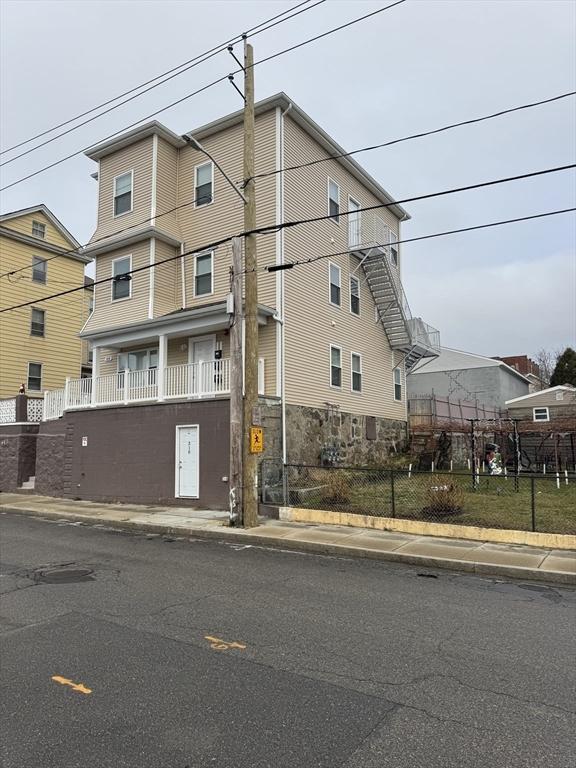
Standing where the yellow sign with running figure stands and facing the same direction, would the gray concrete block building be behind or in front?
behind

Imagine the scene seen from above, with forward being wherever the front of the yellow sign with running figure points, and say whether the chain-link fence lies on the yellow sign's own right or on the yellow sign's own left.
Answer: on the yellow sign's own left

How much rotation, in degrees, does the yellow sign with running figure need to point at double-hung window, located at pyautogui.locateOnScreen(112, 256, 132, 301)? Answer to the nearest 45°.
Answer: approximately 135° to its right

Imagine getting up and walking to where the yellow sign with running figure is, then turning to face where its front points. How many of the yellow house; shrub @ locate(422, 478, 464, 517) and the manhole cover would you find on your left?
1

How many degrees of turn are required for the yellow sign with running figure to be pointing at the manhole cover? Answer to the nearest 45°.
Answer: approximately 45° to its right

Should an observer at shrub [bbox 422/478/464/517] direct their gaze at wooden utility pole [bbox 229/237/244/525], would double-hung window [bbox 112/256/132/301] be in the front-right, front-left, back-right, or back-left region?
front-right

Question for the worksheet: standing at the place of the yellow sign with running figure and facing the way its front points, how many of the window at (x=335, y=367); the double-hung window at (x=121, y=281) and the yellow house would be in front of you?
0

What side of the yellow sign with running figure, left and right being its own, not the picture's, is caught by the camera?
front

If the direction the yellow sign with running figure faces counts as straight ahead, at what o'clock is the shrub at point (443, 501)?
The shrub is roughly at 9 o'clock from the yellow sign with running figure.

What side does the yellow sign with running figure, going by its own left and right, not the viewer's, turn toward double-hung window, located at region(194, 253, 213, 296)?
back

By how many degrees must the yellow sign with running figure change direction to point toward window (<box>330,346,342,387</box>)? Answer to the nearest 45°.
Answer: approximately 180°
